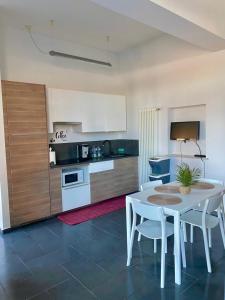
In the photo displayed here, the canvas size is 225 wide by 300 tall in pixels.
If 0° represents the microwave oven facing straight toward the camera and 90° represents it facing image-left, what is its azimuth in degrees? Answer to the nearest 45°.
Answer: approximately 315°

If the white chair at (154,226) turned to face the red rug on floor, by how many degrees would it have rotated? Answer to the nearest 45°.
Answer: approximately 90° to its left

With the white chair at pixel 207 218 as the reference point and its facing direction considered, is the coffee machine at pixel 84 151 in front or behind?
in front

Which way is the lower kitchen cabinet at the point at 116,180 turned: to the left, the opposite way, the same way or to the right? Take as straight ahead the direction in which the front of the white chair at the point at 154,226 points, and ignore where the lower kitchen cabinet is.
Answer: to the right

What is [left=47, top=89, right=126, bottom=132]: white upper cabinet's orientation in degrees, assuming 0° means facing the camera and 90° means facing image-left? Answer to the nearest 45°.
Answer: approximately 315°

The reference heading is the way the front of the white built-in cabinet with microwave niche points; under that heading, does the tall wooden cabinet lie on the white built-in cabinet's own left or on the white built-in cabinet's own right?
on the white built-in cabinet's own right

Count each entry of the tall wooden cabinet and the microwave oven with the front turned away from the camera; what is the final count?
0

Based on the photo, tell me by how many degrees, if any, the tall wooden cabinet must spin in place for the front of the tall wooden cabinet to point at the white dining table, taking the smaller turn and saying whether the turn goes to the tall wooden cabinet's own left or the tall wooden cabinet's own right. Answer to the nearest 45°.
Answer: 0° — it already faces it

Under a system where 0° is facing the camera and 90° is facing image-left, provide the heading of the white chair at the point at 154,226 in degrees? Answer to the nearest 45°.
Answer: approximately 225°

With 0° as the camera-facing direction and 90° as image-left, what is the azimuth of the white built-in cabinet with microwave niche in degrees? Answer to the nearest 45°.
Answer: approximately 315°

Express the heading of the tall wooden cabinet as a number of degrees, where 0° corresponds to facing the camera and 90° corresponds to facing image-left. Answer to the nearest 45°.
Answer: approximately 315°

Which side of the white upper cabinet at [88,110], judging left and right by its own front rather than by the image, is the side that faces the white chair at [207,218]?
front

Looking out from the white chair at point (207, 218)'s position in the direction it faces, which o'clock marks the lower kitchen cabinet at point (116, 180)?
The lower kitchen cabinet is roughly at 12 o'clock from the white chair.

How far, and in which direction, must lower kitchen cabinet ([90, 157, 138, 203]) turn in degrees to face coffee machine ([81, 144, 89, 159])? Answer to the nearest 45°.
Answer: approximately 135° to its right

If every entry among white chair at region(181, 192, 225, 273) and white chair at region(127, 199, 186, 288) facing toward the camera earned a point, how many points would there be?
0
